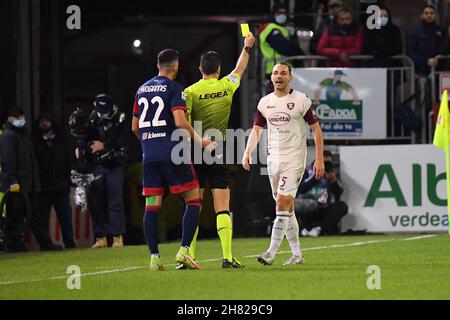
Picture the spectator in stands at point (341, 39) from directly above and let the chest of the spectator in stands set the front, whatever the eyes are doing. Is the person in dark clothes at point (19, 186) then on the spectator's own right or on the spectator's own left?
on the spectator's own right

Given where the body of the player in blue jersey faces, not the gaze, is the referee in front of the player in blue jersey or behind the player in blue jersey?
in front

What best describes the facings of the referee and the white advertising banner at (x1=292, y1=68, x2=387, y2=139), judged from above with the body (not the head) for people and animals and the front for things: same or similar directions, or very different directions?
very different directions

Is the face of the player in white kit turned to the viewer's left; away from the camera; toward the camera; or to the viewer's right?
toward the camera

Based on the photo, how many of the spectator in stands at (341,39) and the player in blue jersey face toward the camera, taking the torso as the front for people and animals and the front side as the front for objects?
1

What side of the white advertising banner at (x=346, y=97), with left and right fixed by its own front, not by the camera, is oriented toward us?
front

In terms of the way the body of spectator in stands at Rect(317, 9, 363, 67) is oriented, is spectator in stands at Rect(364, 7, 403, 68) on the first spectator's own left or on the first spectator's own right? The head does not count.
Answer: on the first spectator's own left

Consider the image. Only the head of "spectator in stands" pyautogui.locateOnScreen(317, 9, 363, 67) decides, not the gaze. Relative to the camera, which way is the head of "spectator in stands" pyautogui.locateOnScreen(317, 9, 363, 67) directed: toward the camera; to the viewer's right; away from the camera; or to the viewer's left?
toward the camera

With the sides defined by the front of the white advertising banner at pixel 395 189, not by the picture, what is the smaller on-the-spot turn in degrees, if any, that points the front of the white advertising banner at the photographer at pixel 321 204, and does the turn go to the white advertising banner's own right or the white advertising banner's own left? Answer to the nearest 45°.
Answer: approximately 90° to the white advertising banner's own right

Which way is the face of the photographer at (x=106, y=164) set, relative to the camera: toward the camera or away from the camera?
toward the camera

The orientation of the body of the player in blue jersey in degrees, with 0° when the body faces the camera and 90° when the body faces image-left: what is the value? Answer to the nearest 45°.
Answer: approximately 225°

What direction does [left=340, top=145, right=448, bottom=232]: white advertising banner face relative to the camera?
toward the camera

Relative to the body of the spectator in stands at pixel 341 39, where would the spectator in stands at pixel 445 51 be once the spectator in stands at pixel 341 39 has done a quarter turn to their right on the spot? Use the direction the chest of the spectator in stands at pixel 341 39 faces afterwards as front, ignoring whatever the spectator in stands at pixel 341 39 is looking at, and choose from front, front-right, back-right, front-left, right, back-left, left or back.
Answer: back

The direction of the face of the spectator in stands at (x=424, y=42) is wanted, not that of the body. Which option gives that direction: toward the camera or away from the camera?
toward the camera
